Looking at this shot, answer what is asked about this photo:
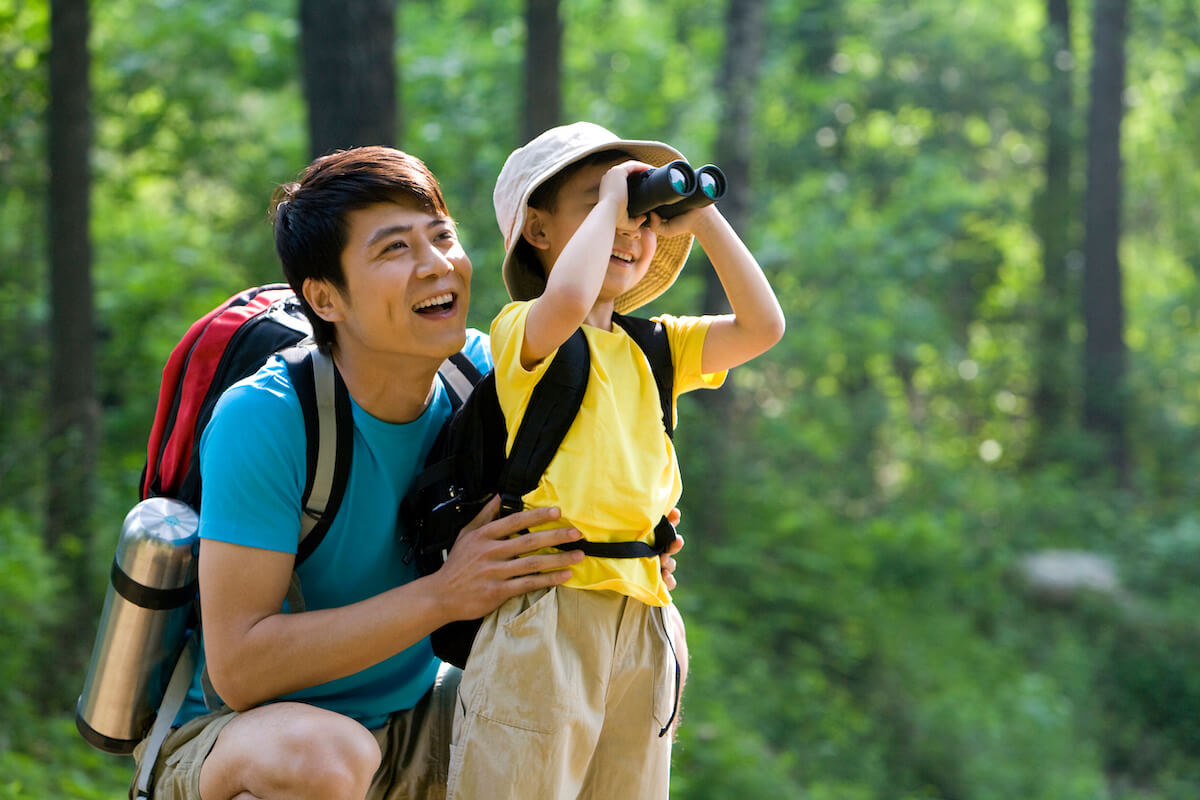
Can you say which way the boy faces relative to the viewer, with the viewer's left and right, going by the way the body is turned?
facing the viewer and to the right of the viewer

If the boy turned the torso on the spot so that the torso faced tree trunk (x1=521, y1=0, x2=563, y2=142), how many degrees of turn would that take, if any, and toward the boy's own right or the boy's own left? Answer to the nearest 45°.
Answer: approximately 135° to the boy's own left

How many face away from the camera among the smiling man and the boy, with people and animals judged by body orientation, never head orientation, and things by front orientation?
0

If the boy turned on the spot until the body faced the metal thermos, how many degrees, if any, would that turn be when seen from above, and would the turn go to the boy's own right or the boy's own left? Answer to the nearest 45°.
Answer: approximately 135° to the boy's own right

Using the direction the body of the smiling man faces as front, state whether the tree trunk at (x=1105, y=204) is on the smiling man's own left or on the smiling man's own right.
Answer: on the smiling man's own left

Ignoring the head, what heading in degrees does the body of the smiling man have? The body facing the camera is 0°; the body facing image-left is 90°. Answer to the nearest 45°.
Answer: approximately 315°

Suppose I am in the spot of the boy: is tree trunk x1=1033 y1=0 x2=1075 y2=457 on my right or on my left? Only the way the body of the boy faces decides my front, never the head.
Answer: on my left

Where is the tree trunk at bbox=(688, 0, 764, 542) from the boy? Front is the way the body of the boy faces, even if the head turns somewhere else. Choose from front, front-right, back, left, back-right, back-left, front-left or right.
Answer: back-left

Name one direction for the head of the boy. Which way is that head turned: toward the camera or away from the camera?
toward the camera

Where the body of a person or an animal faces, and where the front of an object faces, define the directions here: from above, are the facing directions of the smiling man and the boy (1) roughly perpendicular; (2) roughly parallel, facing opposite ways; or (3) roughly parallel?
roughly parallel

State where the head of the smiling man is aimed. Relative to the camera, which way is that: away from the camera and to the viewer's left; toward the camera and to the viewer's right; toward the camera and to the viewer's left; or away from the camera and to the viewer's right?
toward the camera and to the viewer's right
